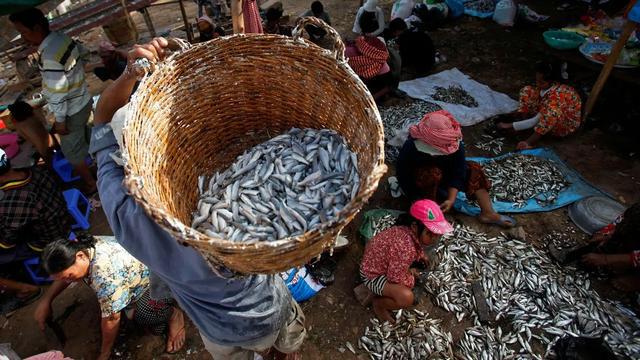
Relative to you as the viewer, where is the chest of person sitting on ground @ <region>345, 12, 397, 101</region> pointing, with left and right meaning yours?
facing away from the viewer and to the left of the viewer

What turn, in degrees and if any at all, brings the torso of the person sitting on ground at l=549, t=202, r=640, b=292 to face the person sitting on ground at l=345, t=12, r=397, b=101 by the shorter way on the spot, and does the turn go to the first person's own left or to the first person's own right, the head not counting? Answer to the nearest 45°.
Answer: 0° — they already face them

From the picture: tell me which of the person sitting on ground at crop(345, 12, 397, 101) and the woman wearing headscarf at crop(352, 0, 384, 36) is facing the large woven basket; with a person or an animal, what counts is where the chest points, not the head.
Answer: the woman wearing headscarf

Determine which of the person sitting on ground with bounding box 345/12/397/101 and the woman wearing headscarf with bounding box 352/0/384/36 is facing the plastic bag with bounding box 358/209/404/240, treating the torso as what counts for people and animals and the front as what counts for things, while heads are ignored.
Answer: the woman wearing headscarf

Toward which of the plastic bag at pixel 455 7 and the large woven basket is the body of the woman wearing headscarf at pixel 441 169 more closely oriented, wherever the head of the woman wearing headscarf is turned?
the large woven basket

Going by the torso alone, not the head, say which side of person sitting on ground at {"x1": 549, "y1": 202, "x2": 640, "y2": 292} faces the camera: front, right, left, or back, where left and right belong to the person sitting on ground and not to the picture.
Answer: left

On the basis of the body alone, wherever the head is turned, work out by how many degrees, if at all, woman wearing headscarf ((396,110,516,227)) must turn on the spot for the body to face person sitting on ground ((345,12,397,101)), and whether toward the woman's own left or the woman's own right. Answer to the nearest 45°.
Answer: approximately 180°
